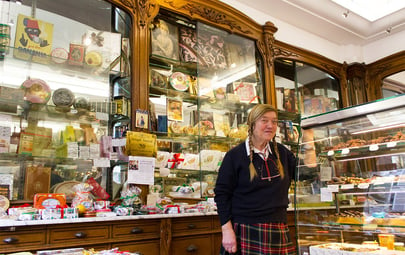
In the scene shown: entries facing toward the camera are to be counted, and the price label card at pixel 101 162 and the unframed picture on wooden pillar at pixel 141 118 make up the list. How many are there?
2

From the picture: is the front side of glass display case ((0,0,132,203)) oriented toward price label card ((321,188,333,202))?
no

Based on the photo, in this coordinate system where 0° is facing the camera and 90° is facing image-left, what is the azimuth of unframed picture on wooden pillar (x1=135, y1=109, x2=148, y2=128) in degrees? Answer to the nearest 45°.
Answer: approximately 0°

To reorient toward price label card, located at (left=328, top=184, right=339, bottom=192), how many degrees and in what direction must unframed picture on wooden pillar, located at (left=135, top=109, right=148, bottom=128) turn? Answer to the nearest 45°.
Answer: approximately 45° to its left

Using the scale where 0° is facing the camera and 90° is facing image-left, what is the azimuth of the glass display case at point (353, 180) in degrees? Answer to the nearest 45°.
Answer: approximately 45°

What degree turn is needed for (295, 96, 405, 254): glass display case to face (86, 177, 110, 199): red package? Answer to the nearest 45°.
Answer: approximately 45° to its right

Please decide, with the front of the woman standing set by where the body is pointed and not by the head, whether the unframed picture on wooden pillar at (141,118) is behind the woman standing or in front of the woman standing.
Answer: behind
